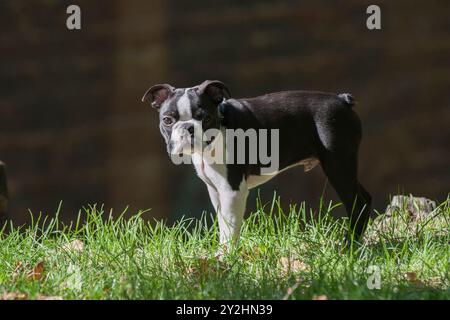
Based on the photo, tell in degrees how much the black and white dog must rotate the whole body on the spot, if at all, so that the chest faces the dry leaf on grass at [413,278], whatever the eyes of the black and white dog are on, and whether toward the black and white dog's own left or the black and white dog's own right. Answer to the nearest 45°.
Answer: approximately 135° to the black and white dog's own left

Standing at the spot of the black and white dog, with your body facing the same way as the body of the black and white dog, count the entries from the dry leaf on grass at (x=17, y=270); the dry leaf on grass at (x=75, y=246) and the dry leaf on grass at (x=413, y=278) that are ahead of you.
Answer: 2

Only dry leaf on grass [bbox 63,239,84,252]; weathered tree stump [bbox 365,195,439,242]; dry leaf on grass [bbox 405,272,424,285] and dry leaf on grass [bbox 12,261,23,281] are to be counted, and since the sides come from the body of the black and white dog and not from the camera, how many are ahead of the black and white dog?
2

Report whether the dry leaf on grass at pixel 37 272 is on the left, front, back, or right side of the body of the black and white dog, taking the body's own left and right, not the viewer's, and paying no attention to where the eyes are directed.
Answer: front

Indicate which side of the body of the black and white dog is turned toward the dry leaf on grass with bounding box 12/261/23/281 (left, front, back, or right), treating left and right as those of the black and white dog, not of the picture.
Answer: front

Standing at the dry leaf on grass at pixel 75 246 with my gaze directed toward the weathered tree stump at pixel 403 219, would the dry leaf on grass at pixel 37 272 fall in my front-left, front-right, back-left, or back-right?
back-right

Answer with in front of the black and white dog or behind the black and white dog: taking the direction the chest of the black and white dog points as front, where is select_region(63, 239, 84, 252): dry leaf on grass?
in front

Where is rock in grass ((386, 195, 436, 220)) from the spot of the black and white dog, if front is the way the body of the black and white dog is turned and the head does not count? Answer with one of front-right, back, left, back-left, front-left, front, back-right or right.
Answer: back-right

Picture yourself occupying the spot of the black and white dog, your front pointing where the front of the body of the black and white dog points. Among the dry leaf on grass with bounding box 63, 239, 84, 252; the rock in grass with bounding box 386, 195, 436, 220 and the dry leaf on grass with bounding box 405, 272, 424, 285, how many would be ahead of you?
1

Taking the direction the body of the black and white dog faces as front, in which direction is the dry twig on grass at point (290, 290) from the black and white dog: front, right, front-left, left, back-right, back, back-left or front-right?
left

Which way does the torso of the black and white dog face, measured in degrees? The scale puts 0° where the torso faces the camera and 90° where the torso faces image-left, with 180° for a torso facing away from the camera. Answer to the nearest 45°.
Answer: approximately 90°

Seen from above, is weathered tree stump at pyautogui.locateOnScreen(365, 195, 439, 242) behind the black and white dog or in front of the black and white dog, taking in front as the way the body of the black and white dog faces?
behind
